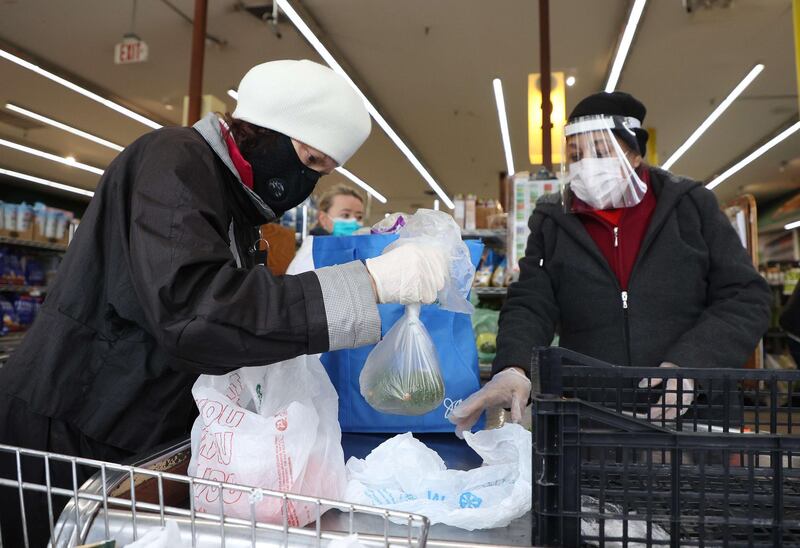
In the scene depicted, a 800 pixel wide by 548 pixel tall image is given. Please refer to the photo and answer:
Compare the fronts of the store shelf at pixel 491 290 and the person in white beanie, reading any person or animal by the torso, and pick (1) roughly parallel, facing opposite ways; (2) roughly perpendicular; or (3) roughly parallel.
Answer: roughly perpendicular

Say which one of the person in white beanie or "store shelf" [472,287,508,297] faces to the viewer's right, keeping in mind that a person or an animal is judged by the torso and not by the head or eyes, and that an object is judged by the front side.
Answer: the person in white beanie

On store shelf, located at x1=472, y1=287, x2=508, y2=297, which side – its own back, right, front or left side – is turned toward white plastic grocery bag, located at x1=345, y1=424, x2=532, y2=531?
front

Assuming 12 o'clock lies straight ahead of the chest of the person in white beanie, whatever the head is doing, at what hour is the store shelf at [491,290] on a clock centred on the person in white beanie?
The store shelf is roughly at 10 o'clock from the person in white beanie.

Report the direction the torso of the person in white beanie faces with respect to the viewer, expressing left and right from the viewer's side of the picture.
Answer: facing to the right of the viewer

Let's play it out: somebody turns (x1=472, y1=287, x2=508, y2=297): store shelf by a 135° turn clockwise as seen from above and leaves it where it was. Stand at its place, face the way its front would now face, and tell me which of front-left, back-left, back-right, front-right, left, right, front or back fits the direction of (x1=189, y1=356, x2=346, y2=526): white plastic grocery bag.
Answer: back-left

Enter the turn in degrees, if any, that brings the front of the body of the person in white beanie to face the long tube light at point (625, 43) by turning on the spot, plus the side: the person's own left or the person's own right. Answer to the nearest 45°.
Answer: approximately 45° to the person's own left

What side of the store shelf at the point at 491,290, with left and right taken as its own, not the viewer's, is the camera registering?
front

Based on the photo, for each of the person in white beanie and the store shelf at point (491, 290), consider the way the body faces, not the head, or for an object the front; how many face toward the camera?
1

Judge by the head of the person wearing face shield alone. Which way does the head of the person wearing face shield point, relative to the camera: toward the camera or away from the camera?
toward the camera

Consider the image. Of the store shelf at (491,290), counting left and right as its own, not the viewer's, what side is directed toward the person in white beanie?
front

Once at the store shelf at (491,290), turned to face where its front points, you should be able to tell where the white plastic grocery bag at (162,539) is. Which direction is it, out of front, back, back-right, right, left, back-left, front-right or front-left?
front

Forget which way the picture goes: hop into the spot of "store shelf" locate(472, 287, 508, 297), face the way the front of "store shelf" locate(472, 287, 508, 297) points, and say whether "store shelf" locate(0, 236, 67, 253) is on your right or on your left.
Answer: on your right
